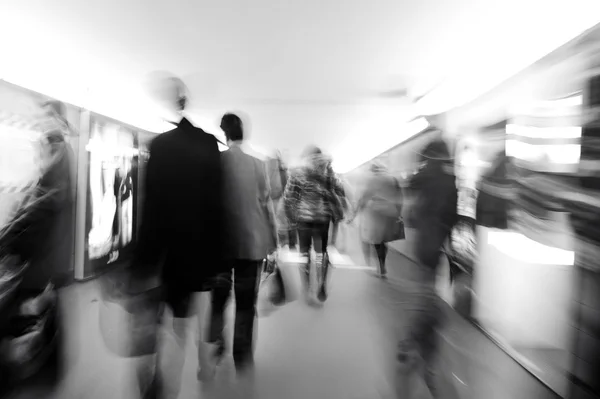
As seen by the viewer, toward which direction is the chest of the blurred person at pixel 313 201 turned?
away from the camera

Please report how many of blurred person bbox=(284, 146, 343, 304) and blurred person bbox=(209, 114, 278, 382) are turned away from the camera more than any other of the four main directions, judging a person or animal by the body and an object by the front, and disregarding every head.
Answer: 2

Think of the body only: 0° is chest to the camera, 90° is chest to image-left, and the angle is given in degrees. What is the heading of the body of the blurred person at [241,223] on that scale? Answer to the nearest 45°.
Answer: approximately 180°

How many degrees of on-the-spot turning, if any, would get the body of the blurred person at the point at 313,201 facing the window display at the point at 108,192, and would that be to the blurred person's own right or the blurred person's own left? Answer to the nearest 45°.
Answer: approximately 90° to the blurred person's own left

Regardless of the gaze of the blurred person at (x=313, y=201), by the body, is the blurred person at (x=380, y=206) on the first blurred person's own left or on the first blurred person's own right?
on the first blurred person's own right
